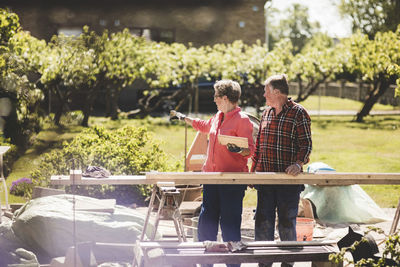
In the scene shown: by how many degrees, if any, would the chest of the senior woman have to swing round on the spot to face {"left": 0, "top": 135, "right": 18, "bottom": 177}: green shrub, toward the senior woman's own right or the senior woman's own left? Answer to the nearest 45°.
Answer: approximately 90° to the senior woman's own right

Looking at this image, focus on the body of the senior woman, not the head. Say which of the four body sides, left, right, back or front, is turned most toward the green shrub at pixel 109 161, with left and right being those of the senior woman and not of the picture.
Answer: right

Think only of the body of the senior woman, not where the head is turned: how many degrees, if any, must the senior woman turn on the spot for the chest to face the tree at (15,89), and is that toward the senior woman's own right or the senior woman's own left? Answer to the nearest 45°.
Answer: approximately 90° to the senior woman's own right

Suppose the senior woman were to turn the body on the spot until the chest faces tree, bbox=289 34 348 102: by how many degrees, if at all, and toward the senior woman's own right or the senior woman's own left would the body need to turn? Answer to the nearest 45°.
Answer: approximately 135° to the senior woman's own right

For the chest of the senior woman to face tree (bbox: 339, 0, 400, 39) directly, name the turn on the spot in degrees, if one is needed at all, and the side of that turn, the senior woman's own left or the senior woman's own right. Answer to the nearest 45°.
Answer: approximately 135° to the senior woman's own right

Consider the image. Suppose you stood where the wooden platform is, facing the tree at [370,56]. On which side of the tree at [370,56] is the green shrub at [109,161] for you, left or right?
left

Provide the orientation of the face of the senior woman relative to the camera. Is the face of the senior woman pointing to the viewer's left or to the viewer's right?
to the viewer's left

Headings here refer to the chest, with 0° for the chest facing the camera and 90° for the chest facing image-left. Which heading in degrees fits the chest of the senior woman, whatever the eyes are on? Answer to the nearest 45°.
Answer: approximately 45°

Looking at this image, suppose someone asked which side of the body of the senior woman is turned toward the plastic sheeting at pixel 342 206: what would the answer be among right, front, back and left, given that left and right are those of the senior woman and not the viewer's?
back
